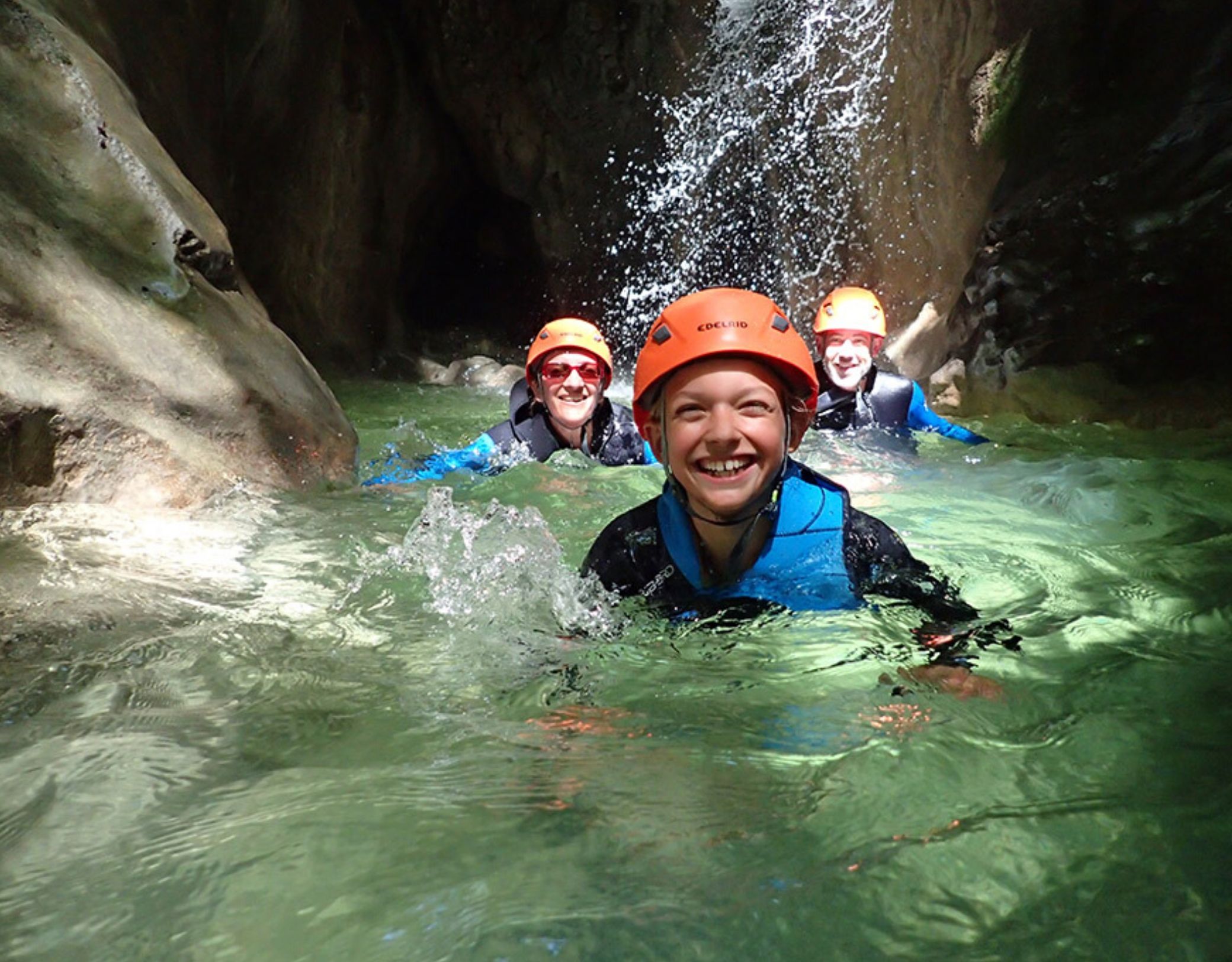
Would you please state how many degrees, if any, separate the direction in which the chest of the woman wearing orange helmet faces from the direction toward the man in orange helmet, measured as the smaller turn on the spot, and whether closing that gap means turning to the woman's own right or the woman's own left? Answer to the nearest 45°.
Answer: approximately 90° to the woman's own left

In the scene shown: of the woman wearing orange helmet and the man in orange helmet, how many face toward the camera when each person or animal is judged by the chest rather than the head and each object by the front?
2

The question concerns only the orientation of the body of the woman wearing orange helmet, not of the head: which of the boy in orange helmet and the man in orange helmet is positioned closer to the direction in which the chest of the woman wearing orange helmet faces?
the boy in orange helmet

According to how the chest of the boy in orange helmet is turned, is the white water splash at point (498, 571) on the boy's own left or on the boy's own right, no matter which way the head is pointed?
on the boy's own right

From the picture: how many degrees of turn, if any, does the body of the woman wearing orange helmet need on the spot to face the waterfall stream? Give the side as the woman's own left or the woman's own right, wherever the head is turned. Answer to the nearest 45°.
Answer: approximately 135° to the woman's own left

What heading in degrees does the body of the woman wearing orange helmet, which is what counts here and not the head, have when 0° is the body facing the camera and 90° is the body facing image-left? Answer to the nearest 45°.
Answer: approximately 0°

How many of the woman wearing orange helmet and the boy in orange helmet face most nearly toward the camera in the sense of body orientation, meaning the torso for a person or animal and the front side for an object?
2
